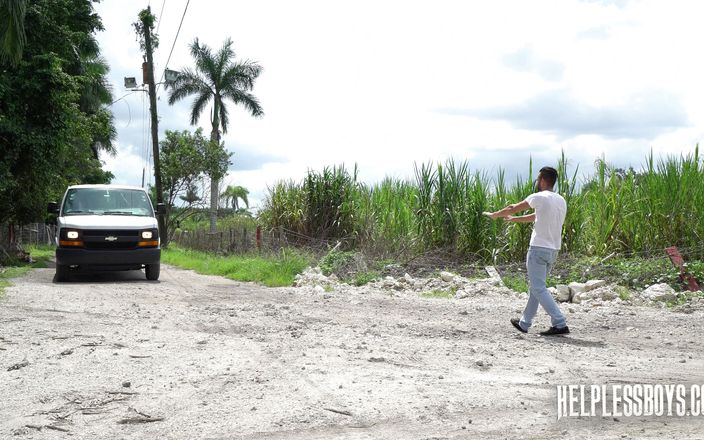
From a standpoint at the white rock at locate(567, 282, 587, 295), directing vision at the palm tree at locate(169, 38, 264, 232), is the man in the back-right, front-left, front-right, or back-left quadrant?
back-left

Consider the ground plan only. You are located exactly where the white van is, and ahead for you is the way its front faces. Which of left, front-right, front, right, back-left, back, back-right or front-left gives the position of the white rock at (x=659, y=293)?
front-left

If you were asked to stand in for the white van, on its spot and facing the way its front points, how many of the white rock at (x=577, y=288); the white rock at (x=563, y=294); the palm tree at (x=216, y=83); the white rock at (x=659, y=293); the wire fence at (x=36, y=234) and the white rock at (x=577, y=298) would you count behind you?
2

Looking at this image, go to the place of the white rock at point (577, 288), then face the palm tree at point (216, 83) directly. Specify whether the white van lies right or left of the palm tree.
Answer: left

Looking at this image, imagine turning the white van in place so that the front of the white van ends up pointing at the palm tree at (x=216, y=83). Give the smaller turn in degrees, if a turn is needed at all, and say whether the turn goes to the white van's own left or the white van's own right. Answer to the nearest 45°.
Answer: approximately 180°

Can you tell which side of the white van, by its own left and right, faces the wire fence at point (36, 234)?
back

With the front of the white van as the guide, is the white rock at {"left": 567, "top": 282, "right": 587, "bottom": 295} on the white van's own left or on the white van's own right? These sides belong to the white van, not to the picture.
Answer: on the white van's own left

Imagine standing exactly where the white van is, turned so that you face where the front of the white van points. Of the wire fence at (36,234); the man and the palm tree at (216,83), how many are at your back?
2

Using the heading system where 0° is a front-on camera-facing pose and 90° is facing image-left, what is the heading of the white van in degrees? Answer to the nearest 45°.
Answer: approximately 0°

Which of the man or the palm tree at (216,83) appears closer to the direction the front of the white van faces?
the man

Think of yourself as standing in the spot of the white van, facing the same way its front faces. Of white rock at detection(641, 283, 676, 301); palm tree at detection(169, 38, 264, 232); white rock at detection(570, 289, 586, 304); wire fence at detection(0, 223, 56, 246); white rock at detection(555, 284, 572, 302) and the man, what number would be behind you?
2

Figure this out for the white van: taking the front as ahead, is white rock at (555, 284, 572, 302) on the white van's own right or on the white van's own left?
on the white van's own left

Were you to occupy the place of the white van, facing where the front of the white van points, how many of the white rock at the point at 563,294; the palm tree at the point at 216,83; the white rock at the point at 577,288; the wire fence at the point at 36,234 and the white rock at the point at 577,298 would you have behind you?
2

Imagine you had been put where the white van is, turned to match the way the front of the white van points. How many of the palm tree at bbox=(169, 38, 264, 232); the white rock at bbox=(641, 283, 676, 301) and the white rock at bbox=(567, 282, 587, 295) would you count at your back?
1

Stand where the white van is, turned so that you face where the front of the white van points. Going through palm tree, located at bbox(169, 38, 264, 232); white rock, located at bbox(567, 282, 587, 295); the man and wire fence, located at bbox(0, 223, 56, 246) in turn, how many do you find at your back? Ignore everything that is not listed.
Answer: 2

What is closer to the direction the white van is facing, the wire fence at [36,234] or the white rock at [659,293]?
the white rock

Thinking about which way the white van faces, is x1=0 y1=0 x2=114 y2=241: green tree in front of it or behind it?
behind
